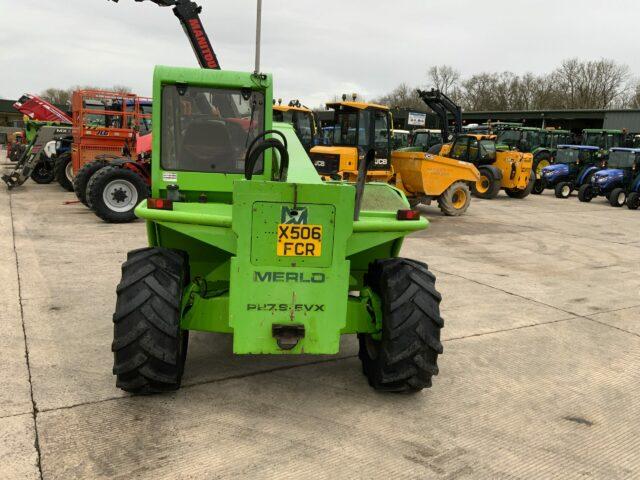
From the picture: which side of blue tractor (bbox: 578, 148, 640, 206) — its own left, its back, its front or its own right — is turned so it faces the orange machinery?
front

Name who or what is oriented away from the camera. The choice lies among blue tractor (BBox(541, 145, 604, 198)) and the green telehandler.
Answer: the green telehandler

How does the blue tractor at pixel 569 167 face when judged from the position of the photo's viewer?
facing the viewer and to the left of the viewer

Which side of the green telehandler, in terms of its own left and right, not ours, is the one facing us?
back

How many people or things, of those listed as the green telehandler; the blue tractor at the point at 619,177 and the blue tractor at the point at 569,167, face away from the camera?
1

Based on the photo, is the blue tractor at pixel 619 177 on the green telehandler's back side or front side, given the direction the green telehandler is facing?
on the front side

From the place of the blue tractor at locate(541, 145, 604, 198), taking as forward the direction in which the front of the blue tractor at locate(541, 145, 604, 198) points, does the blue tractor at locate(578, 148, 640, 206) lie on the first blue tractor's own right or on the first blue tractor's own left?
on the first blue tractor's own left

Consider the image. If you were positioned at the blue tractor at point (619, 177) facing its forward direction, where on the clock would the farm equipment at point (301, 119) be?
The farm equipment is roughly at 12 o'clock from the blue tractor.

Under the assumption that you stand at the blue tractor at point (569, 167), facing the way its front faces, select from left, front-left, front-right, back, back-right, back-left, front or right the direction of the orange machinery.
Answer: front

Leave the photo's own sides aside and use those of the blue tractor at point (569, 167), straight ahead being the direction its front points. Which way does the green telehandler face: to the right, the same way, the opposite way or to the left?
to the right

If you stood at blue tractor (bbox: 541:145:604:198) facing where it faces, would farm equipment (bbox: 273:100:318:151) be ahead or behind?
ahead

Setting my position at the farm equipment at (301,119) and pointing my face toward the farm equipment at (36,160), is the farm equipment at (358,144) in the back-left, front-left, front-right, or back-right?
back-left

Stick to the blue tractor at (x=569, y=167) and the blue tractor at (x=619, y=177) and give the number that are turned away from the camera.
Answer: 0

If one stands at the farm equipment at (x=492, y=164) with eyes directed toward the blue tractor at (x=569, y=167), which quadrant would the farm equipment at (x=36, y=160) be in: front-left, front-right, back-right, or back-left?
back-left

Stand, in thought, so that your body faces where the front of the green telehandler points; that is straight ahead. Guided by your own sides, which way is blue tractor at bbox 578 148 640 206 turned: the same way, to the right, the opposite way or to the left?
to the left

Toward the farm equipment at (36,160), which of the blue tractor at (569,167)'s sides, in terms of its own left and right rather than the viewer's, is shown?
front

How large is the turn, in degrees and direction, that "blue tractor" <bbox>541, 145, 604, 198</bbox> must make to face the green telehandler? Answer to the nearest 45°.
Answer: approximately 45° to its left
